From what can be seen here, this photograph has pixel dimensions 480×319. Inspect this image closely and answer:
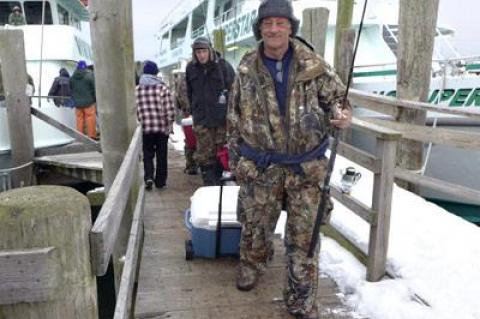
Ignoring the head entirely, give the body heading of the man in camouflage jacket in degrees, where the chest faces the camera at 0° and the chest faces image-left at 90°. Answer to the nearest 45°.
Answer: approximately 0°

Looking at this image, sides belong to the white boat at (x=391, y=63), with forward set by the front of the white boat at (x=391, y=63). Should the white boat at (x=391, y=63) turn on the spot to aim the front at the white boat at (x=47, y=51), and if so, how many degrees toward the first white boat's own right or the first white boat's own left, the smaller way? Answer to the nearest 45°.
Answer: approximately 135° to the first white boat's own right

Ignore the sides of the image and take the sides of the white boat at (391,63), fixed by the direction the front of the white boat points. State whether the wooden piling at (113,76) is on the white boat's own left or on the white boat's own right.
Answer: on the white boat's own right

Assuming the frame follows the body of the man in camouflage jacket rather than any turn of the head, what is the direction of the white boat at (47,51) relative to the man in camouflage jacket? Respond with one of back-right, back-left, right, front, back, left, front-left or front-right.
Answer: back-right

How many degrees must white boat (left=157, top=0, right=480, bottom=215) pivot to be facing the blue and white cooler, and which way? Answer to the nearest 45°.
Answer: approximately 45° to its right
